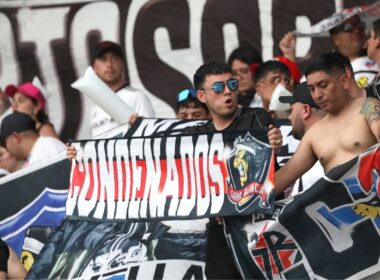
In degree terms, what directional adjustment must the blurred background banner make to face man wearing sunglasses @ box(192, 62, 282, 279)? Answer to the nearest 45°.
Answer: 0° — it already faces them

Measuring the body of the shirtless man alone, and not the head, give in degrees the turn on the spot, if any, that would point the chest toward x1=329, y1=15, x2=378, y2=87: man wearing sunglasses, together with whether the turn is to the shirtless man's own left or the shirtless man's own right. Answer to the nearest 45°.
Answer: approximately 135° to the shirtless man's own right

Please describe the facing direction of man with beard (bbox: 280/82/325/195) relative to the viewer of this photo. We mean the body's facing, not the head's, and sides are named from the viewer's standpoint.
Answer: facing to the left of the viewer

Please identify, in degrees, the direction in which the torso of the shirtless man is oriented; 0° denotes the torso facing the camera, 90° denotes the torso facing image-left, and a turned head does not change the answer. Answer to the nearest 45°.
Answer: approximately 45°
